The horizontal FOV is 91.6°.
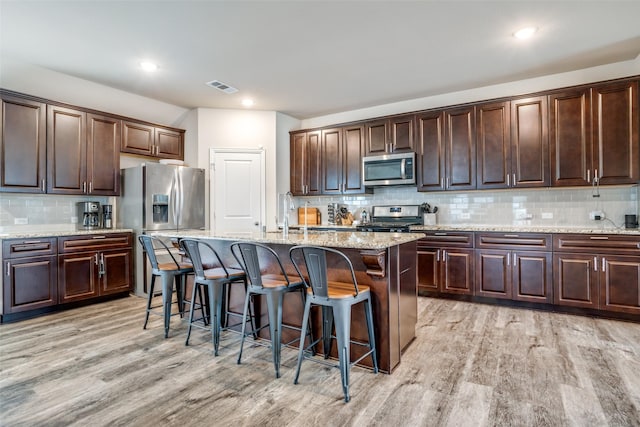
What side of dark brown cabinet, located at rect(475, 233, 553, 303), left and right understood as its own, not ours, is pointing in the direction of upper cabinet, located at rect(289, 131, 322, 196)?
right

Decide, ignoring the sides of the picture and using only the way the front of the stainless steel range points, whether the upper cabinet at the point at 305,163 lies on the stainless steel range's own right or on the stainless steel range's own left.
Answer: on the stainless steel range's own right

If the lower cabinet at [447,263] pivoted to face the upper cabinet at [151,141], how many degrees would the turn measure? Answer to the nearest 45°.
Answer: approximately 90° to its right

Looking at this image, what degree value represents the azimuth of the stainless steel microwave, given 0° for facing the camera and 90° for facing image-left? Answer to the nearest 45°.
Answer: approximately 0°

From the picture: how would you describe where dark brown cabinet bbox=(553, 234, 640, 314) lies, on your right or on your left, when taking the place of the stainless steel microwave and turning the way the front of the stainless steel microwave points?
on your left

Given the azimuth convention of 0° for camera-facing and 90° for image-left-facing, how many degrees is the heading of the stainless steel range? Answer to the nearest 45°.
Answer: approximately 0°

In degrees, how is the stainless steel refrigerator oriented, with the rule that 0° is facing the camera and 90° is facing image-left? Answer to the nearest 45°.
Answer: approximately 315°

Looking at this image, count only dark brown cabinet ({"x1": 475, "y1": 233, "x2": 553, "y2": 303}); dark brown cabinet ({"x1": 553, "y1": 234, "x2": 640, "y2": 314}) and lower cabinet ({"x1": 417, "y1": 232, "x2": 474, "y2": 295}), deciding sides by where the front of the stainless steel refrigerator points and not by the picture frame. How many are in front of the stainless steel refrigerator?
3

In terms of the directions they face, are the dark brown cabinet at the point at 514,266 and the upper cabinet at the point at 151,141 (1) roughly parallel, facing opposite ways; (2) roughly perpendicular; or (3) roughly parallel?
roughly perpendicular
